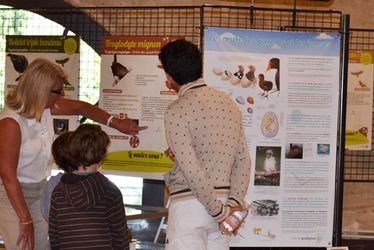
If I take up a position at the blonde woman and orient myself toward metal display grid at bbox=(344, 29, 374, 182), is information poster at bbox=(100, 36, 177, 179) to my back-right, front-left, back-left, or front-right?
front-left

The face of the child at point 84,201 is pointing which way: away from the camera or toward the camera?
away from the camera

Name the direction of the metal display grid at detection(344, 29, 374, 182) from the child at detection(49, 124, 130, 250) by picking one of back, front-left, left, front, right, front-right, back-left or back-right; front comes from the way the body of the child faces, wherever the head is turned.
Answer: front-right

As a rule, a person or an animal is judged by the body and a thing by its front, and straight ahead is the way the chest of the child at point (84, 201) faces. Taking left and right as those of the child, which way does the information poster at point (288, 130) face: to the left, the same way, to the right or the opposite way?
the opposite way

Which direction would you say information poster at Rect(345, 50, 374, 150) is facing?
toward the camera

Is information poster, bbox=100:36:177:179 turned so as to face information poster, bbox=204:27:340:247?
no

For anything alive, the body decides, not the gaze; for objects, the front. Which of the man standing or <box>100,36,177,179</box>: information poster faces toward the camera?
the information poster

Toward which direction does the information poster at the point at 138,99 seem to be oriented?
toward the camera

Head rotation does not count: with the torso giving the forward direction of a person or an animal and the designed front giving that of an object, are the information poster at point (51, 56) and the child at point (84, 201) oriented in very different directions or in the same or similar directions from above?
very different directions

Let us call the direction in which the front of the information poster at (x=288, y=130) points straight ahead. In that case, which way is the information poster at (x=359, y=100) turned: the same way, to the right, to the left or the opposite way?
the same way

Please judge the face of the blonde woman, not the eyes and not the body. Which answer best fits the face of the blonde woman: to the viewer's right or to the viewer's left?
to the viewer's right

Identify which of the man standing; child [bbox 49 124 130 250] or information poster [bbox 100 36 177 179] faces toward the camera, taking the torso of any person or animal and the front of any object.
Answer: the information poster

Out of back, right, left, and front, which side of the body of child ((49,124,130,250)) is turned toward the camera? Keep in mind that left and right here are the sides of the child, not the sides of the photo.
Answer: back

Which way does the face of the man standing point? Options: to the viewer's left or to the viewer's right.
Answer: to the viewer's left

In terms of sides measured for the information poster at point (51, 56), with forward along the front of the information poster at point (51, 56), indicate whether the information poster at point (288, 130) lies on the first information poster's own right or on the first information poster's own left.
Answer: on the first information poster's own left
